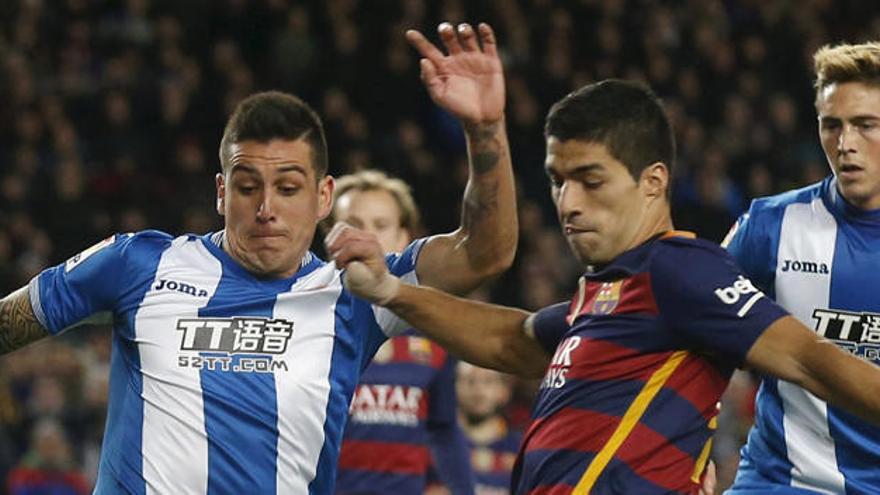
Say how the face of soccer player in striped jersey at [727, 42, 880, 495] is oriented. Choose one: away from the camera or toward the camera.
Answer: toward the camera

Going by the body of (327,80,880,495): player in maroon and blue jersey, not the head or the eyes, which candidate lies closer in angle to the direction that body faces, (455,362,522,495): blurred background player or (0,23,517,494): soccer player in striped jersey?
the soccer player in striped jersey

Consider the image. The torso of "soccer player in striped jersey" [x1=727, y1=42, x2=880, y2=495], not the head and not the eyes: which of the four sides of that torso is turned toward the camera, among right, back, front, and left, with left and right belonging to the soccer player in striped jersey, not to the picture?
front

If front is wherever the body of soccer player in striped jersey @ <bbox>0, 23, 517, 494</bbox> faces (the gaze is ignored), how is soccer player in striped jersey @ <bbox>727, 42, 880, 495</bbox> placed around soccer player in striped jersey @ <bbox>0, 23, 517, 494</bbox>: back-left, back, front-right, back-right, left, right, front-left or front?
left

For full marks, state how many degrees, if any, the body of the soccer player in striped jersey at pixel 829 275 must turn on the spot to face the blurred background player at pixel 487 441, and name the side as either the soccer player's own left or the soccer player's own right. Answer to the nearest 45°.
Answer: approximately 135° to the soccer player's own right

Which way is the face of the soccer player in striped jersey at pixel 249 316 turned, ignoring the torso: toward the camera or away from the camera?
toward the camera

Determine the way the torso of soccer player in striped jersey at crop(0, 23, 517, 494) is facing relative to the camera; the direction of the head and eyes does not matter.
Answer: toward the camera

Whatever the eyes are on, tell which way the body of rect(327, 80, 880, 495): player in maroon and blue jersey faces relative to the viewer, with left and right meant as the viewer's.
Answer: facing the viewer and to the left of the viewer

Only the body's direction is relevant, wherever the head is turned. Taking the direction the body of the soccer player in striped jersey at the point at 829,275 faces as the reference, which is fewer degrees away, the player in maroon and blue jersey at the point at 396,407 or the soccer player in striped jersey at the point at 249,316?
the soccer player in striped jersey

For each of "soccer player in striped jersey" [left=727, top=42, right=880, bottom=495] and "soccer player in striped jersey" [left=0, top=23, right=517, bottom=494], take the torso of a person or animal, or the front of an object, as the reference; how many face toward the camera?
2

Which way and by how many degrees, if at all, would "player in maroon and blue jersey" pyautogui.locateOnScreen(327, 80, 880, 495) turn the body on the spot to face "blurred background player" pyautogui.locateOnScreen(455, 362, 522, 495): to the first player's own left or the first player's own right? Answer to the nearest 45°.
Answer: approximately 135° to the first player's own right
